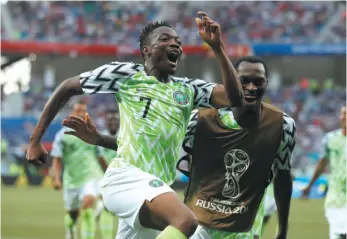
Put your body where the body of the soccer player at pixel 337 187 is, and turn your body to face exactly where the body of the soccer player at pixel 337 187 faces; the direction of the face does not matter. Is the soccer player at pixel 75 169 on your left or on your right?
on your right

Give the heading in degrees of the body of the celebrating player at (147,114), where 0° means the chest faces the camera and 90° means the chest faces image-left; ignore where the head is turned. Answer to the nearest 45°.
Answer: approximately 315°

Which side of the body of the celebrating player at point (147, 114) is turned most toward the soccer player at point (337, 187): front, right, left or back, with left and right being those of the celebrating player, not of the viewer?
back
